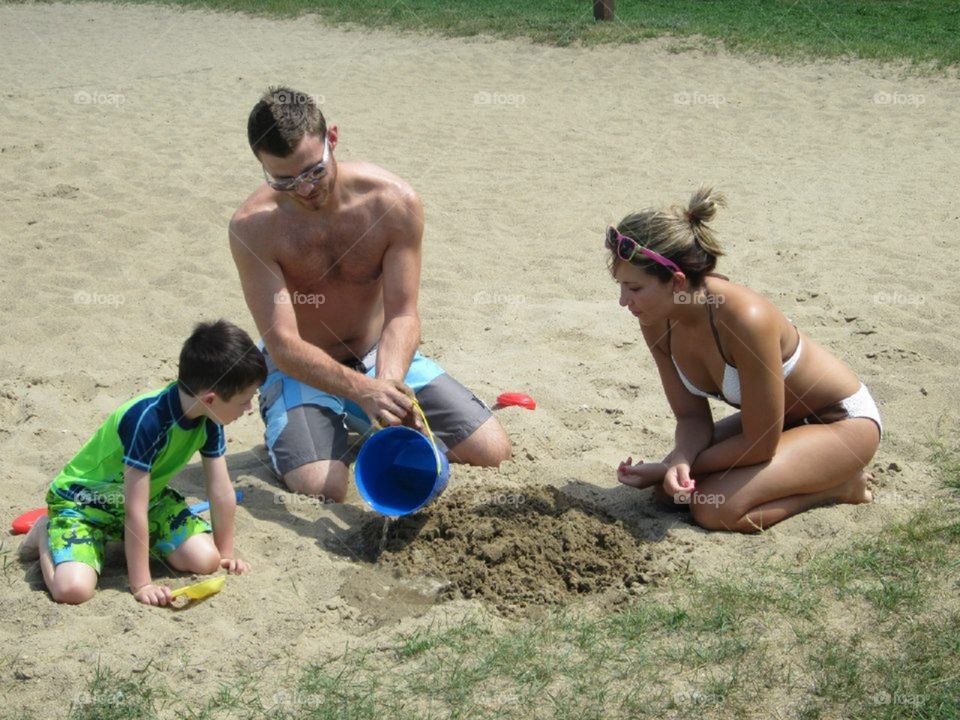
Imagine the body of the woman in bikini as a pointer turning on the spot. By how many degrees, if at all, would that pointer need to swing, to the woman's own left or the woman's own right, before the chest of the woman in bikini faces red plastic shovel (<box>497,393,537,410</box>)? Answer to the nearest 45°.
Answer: approximately 90° to the woman's own right

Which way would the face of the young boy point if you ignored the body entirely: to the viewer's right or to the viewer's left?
to the viewer's right

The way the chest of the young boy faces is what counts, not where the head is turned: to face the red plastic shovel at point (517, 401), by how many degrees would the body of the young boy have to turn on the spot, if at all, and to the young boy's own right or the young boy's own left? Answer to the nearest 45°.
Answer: approximately 90° to the young boy's own left

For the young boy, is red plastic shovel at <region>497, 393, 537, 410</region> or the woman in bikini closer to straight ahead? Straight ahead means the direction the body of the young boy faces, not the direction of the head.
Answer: the woman in bikini

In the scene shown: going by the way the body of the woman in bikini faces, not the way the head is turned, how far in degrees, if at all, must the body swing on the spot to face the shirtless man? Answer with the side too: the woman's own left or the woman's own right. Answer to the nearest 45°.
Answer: approximately 45° to the woman's own right

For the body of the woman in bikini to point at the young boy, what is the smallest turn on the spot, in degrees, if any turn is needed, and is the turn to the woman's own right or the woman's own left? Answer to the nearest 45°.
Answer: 0° — they already face them

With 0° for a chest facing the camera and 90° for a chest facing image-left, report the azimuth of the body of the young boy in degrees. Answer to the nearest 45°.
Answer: approximately 315°

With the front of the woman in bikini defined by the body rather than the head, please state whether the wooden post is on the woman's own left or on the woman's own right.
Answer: on the woman's own right

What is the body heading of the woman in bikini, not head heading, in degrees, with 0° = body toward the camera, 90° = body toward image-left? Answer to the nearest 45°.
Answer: approximately 45°

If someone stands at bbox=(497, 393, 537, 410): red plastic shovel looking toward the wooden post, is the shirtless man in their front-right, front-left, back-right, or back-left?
back-left
